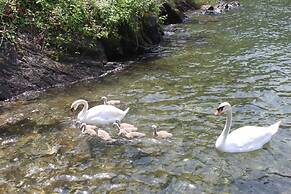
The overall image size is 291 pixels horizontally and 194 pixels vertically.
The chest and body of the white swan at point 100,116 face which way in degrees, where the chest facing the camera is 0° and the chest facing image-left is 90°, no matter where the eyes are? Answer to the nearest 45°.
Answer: approximately 90°

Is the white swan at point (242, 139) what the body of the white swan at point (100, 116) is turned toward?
no

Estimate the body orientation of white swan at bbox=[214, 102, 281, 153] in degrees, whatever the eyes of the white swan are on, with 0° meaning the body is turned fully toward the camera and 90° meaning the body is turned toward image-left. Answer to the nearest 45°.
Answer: approximately 90°

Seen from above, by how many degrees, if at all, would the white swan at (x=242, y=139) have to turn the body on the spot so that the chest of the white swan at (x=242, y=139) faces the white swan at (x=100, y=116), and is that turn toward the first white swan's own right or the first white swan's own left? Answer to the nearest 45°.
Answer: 0° — it already faces it

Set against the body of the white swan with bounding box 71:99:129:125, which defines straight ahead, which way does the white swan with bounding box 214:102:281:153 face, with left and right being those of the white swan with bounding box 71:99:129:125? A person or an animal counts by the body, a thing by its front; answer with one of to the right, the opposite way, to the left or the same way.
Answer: the same way

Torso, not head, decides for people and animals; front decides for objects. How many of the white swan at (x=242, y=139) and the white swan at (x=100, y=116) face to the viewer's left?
2
